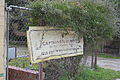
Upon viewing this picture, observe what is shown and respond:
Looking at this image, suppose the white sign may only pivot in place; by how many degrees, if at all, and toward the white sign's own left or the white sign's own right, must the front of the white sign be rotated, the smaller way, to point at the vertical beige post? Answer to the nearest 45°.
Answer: approximately 90° to the white sign's own right

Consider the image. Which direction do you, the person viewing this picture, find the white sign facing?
facing the viewer and to the right of the viewer
